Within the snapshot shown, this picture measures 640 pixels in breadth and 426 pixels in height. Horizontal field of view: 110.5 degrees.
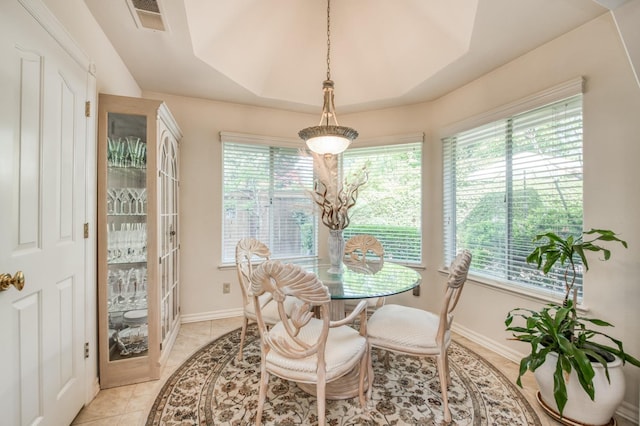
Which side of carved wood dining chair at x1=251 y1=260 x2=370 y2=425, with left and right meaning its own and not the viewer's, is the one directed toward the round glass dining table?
front

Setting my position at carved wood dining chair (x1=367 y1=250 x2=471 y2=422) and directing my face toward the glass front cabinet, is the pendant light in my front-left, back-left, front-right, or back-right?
front-right

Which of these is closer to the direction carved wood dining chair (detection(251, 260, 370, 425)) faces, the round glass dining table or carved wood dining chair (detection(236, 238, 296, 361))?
the round glass dining table

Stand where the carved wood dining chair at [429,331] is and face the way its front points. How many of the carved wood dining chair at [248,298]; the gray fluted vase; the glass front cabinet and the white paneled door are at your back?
0

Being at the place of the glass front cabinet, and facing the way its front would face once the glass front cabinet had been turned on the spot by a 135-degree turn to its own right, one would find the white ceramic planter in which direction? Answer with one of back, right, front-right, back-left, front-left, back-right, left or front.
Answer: left

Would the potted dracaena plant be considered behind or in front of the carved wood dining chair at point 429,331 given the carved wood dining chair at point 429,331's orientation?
behind

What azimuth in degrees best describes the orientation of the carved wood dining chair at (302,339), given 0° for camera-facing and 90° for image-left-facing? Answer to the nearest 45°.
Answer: approximately 225°

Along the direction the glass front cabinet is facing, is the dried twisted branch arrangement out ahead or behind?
ahead

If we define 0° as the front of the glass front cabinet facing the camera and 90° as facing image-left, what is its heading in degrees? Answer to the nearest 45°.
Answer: approximately 270°

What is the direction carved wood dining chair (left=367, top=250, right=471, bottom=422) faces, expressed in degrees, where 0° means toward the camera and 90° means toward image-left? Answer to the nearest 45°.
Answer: approximately 90°

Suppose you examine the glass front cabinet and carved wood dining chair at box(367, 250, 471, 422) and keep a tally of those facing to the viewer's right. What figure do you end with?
1

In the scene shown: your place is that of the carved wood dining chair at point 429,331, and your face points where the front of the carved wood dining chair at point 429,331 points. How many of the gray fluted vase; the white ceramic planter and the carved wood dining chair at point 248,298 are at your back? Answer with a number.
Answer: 1

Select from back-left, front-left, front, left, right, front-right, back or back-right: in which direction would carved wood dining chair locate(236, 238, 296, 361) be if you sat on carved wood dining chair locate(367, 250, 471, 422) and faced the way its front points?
front

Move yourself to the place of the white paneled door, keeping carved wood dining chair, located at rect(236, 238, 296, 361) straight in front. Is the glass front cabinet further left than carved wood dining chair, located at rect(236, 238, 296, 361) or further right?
left

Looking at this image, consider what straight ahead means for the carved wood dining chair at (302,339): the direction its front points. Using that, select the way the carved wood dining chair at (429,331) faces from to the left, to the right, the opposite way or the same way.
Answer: to the left

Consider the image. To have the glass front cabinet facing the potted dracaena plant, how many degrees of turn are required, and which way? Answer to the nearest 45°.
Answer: approximately 45° to its right

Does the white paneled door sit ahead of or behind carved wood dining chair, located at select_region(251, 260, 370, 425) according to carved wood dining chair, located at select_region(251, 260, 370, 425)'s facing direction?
behind

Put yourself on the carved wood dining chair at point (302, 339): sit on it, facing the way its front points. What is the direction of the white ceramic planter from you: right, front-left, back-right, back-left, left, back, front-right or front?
front-right
